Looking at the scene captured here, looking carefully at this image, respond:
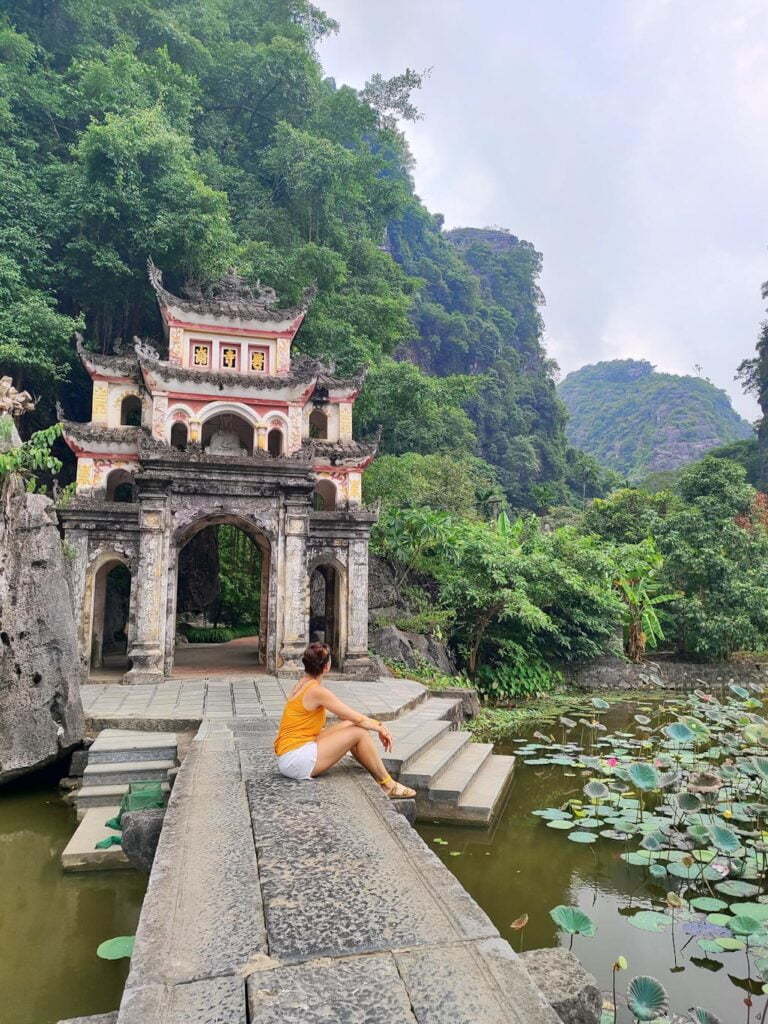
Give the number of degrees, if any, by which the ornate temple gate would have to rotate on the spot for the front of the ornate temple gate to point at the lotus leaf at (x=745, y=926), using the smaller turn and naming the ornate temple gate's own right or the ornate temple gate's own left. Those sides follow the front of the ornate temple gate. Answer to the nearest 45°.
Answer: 0° — it already faces it

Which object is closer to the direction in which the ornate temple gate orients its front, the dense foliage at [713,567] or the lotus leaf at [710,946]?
the lotus leaf

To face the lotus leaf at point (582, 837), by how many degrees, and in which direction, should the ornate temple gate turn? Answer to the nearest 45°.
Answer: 0° — it already faces it

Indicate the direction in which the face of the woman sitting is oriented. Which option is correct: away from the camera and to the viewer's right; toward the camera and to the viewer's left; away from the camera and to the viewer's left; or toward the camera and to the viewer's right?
away from the camera and to the viewer's right

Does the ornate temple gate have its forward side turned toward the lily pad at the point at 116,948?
yes

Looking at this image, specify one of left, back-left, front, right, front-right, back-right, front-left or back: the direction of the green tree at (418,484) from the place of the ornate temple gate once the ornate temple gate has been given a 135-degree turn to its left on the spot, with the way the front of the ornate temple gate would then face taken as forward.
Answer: front

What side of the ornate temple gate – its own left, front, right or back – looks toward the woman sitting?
front

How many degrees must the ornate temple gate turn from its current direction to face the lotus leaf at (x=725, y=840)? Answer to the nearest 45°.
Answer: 0° — it already faces it

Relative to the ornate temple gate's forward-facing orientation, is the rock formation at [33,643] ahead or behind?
ahead

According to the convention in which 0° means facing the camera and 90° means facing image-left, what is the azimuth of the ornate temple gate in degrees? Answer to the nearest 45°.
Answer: approximately 0°

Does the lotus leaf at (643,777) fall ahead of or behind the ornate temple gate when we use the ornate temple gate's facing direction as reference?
ahead

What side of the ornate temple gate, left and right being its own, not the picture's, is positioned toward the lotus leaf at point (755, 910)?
front

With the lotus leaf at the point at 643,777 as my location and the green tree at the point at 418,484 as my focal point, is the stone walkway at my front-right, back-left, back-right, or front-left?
back-left
